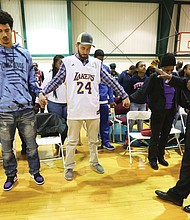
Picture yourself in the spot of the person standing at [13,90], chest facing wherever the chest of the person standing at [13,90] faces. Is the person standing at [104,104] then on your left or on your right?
on your left

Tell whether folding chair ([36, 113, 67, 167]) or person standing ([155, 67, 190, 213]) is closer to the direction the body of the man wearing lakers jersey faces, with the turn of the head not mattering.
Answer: the person standing

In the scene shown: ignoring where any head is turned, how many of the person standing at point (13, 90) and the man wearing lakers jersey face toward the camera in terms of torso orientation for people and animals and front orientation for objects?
2

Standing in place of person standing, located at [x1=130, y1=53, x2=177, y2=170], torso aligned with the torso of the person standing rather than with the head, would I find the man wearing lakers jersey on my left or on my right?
on my right

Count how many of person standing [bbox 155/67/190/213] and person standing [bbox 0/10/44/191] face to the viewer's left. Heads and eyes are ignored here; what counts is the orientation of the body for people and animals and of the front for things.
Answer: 1

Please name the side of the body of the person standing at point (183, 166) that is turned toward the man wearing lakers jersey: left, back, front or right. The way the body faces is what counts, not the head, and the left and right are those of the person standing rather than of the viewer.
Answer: front

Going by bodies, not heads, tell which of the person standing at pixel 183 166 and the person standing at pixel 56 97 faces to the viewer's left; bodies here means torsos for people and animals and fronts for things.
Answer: the person standing at pixel 183 166

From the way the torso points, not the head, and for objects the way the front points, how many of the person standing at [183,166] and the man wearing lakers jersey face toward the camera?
1

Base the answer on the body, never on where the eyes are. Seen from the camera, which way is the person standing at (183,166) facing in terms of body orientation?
to the viewer's left
